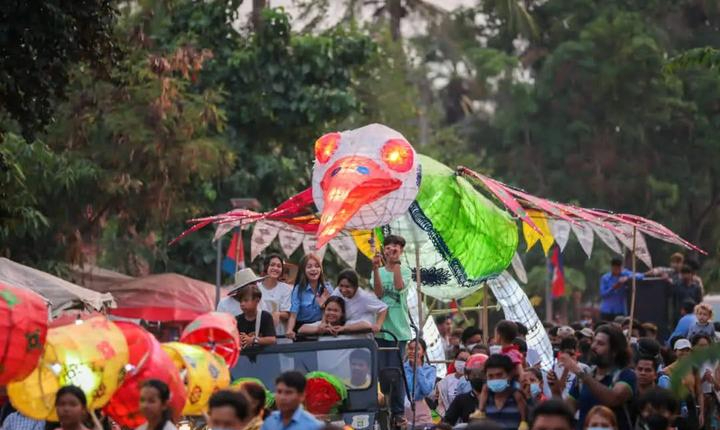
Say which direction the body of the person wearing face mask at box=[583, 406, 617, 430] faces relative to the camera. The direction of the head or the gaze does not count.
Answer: toward the camera

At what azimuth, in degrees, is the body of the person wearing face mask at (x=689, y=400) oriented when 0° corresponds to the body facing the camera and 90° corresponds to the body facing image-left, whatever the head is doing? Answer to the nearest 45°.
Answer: approximately 45°

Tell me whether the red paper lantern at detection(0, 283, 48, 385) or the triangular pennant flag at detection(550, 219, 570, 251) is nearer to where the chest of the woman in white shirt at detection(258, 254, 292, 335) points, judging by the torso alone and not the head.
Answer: the red paper lantern

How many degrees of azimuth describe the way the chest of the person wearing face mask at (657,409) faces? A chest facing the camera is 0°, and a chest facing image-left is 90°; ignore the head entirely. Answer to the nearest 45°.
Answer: approximately 0°

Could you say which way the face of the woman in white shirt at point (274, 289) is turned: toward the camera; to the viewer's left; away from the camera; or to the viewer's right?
toward the camera

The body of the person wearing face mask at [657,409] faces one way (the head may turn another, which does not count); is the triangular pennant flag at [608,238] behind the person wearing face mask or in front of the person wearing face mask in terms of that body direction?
behind

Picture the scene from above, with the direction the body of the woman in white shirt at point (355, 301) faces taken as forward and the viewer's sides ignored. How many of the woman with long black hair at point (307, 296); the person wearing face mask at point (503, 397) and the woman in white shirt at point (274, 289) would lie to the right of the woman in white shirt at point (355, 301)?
2

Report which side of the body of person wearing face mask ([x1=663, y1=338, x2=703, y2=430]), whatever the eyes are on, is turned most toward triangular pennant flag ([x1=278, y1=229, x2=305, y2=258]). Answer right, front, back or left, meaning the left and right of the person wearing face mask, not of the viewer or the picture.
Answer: right

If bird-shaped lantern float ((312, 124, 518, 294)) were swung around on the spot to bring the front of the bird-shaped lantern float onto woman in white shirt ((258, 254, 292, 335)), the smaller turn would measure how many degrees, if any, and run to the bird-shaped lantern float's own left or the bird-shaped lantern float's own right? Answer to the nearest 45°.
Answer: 0° — it already faces them

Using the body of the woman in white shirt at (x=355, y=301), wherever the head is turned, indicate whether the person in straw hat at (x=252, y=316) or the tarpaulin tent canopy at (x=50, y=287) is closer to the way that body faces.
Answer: the person in straw hat
